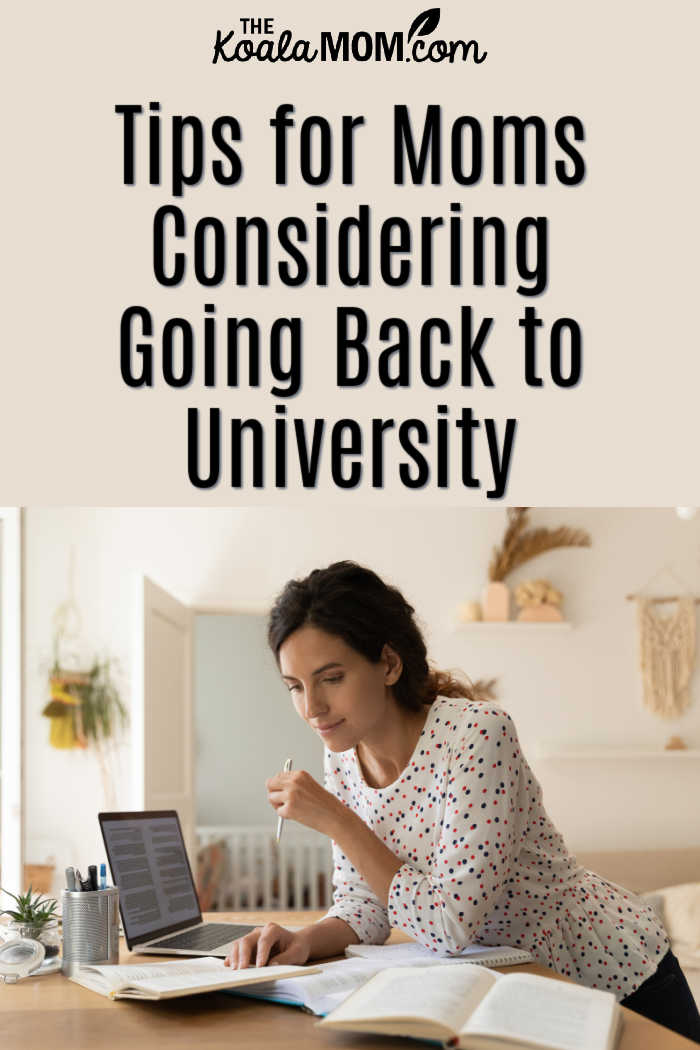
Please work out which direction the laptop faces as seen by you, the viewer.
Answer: facing the viewer and to the right of the viewer

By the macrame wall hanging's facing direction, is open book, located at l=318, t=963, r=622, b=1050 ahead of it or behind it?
ahead

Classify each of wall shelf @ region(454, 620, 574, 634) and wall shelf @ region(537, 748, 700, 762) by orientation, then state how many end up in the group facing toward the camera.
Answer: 2

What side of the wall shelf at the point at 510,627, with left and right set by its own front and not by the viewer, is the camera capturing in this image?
front

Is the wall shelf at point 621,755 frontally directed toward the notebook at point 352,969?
yes

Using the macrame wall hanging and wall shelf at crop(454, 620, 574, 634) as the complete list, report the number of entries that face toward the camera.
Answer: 2

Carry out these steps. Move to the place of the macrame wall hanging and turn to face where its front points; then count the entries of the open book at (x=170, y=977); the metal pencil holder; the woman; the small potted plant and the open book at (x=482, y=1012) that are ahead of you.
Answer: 5

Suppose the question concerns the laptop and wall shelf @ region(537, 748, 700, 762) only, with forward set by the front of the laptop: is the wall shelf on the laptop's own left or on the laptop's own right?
on the laptop's own left

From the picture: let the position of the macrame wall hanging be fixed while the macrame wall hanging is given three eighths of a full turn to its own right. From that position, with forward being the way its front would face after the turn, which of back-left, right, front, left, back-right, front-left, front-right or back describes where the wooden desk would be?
back-left

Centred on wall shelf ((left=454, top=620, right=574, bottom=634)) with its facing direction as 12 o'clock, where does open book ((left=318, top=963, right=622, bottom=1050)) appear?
The open book is roughly at 12 o'clock from the wall shelf.

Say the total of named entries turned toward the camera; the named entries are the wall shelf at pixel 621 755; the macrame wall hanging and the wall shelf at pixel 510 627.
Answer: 3

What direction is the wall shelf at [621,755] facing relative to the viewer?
toward the camera

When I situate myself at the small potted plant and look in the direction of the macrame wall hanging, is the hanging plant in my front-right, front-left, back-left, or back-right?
front-left

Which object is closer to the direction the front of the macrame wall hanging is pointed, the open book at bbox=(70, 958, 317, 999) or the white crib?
the open book

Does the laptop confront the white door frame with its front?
no
